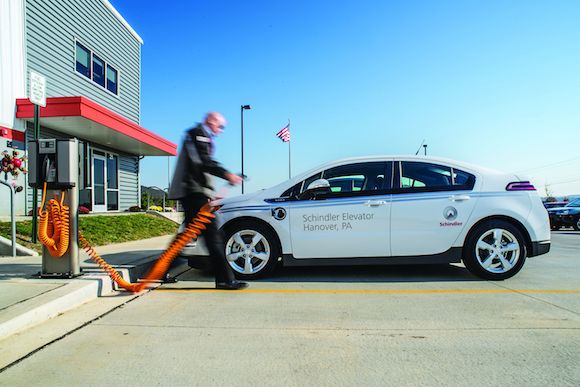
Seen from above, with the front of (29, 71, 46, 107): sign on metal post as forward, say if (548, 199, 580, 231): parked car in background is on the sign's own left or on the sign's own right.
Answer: on the sign's own left

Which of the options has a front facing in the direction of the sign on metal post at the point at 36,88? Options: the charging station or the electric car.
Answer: the electric car

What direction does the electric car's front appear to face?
to the viewer's left

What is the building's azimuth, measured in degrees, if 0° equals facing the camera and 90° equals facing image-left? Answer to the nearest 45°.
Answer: approximately 315°

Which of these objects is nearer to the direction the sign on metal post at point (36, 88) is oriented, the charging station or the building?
the charging station

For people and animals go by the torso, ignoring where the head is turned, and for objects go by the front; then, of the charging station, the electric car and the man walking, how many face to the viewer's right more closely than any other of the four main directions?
1

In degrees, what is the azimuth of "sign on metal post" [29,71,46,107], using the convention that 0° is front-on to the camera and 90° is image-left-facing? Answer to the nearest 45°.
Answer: approximately 315°

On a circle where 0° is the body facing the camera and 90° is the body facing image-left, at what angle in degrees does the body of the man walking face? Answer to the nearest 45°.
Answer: approximately 270°

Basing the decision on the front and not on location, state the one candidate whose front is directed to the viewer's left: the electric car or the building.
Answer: the electric car

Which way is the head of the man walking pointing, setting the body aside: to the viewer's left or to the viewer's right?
to the viewer's right

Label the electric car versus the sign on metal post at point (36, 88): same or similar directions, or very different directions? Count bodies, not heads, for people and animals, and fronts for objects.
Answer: very different directions

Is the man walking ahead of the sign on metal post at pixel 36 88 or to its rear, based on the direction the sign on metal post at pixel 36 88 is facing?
ahead

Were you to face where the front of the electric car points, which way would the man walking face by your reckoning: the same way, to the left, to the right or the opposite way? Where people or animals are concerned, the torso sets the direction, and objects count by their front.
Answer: the opposite way

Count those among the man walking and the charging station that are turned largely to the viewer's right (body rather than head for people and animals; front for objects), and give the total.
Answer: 1
